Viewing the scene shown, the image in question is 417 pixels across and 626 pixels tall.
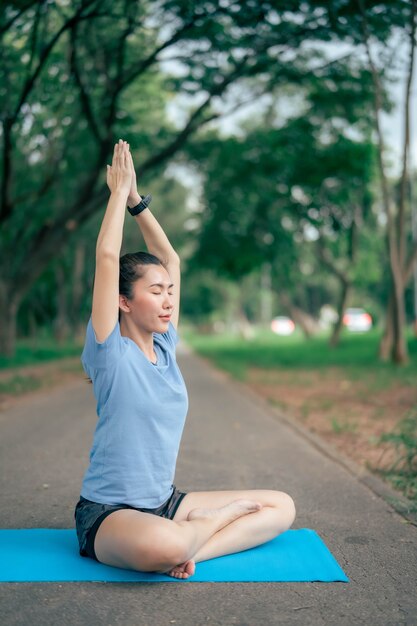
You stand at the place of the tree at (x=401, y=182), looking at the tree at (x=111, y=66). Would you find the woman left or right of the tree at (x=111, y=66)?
left

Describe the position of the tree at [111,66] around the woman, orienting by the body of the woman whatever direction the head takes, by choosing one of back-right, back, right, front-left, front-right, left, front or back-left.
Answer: back-left

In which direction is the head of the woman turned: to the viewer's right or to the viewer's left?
to the viewer's right

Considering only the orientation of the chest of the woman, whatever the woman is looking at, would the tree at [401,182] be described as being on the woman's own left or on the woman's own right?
on the woman's own left

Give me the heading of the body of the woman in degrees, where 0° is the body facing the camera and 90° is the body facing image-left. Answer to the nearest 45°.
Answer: approximately 315°
